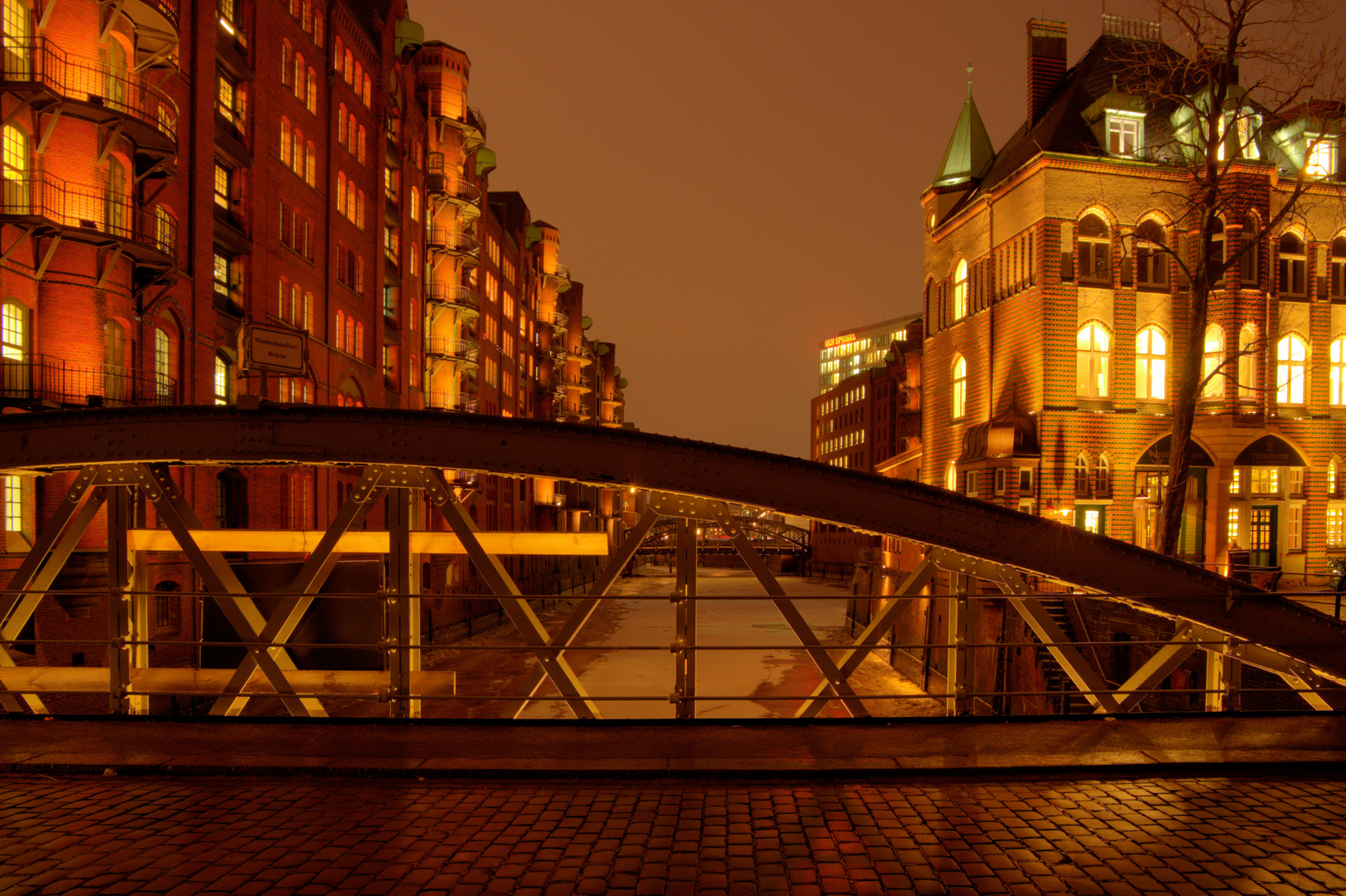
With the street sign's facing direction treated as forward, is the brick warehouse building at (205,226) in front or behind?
behind

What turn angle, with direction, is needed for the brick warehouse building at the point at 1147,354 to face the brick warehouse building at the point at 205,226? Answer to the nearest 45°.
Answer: approximately 45° to its right

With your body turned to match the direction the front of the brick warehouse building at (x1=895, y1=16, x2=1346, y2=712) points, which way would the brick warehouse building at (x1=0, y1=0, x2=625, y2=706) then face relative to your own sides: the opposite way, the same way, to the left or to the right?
to the left

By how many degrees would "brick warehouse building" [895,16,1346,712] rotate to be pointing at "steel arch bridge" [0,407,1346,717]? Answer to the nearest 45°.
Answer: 0° — it already faces it

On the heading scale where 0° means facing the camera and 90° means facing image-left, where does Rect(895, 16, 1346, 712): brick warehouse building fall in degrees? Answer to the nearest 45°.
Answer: approximately 0°

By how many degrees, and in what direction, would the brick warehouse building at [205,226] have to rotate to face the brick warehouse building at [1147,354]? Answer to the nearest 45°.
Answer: approximately 45° to its left

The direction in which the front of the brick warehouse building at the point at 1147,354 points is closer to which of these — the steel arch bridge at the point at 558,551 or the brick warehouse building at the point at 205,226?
the steel arch bridge

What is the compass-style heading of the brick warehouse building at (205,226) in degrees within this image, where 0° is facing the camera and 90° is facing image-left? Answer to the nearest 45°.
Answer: approximately 315°
